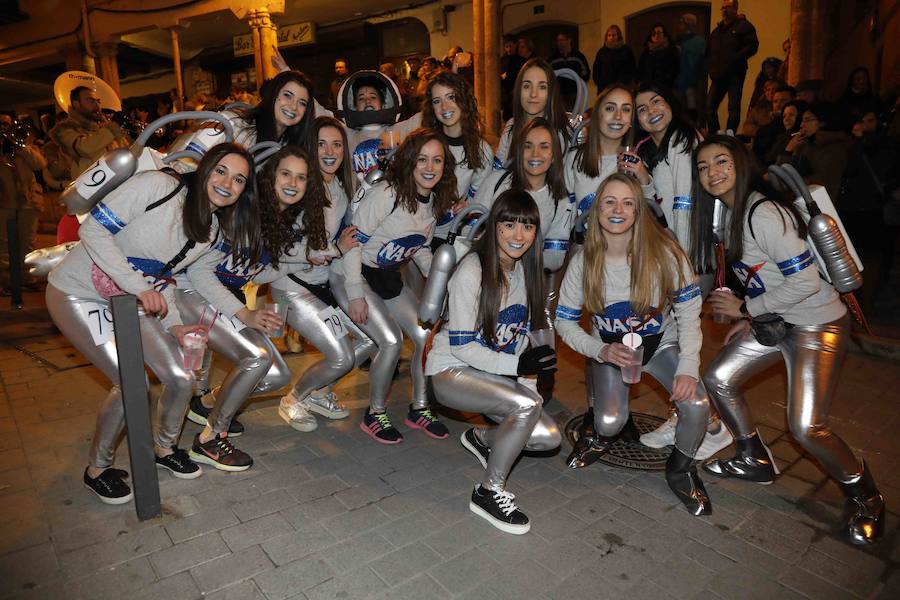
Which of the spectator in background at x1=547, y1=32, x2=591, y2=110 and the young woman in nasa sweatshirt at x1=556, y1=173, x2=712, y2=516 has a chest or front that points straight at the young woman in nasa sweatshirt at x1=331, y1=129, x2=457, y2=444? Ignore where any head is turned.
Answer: the spectator in background

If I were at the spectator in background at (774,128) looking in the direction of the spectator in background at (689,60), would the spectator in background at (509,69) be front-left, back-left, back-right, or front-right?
front-left

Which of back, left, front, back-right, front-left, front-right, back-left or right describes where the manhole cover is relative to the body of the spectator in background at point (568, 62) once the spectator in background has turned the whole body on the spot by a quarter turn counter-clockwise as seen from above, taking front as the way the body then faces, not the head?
right

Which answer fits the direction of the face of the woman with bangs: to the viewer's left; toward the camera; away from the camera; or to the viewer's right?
toward the camera

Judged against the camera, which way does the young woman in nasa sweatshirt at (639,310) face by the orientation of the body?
toward the camera

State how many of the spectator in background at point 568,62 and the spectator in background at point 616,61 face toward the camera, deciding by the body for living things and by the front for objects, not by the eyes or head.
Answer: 2

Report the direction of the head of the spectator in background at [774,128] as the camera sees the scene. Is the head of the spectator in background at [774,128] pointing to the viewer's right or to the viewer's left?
to the viewer's left

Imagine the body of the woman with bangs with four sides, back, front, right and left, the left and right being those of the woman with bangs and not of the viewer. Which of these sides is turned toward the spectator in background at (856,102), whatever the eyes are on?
left

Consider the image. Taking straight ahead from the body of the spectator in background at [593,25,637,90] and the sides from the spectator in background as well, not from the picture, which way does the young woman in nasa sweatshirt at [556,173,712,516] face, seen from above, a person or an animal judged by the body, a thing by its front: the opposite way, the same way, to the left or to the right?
the same way

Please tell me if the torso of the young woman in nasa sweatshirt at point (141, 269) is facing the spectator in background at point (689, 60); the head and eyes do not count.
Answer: no

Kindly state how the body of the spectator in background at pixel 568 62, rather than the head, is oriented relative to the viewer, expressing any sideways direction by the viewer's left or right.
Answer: facing the viewer

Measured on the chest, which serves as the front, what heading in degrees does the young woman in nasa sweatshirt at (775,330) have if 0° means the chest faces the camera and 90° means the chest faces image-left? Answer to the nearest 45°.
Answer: approximately 45°

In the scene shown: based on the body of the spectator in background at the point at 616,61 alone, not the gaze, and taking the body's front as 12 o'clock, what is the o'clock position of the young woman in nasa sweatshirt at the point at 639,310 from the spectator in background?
The young woman in nasa sweatshirt is roughly at 12 o'clock from the spectator in background.

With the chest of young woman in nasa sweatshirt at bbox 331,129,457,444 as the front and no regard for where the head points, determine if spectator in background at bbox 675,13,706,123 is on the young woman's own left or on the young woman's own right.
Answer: on the young woman's own left

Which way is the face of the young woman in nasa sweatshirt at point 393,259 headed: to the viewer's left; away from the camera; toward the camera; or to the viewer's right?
toward the camera

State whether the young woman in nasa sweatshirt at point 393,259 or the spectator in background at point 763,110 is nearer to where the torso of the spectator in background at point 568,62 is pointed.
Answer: the young woman in nasa sweatshirt

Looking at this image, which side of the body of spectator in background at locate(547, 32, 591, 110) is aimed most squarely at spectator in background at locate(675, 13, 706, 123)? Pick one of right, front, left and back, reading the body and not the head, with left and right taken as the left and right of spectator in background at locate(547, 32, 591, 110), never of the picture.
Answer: left
